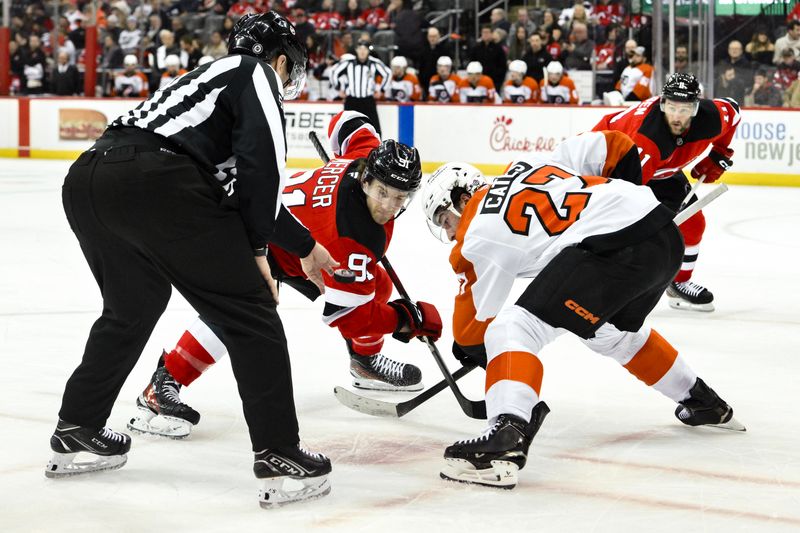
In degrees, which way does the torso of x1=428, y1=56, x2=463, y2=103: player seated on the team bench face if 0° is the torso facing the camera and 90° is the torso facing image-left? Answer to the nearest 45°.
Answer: approximately 0°

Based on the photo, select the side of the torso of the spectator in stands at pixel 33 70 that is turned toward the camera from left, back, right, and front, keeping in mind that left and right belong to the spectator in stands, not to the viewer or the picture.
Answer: front

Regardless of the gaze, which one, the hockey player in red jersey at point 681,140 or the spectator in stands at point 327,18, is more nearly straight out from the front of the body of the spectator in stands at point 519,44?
the hockey player in red jersey

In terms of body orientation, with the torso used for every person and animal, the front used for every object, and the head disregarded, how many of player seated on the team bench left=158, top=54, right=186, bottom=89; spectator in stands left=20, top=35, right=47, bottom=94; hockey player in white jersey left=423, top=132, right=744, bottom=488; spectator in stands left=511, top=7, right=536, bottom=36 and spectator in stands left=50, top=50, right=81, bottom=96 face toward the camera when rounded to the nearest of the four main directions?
4

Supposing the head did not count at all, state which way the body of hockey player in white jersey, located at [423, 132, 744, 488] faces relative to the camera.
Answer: to the viewer's left

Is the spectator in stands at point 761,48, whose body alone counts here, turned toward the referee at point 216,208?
yes

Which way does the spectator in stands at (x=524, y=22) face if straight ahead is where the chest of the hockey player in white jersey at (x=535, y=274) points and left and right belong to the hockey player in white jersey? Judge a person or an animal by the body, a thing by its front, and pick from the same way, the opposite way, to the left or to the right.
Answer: to the left
